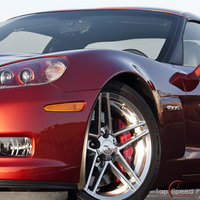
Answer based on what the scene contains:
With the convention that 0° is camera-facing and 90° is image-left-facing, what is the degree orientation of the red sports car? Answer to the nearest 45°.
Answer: approximately 45°
